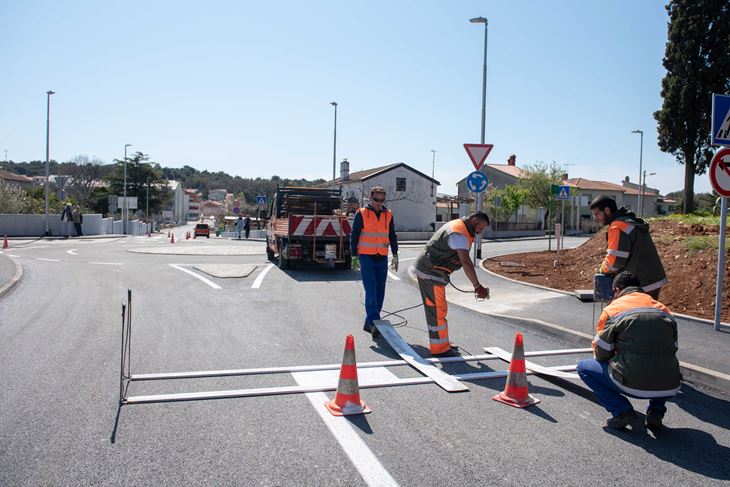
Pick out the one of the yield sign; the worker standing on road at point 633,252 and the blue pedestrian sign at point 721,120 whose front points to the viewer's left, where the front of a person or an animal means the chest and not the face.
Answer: the worker standing on road

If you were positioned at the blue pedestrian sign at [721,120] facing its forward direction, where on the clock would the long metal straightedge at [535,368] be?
The long metal straightedge is roughly at 1 o'clock from the blue pedestrian sign.

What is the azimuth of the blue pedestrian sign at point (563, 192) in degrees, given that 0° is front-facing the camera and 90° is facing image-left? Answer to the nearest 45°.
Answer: approximately 0°

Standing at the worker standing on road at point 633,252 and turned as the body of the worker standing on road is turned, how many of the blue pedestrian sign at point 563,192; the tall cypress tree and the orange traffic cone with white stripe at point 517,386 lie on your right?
2

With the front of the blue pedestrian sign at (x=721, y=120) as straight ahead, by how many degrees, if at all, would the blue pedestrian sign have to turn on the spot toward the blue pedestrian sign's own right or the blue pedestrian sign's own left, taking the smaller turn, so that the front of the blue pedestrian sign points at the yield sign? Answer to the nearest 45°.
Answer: approximately 135° to the blue pedestrian sign's own right

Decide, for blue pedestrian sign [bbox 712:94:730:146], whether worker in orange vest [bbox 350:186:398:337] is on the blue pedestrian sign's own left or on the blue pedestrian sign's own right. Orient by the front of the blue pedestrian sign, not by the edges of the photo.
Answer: on the blue pedestrian sign's own right

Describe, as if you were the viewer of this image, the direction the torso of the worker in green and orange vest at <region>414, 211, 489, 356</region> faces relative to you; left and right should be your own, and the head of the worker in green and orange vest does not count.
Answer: facing to the right of the viewer

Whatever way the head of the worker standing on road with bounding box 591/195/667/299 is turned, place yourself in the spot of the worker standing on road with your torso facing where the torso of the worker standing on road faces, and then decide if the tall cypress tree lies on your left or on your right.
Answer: on your right

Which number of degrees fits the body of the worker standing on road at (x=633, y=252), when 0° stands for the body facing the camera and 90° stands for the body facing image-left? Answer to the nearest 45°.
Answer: approximately 90°

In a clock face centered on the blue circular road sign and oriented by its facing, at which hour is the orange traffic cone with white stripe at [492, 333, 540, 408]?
The orange traffic cone with white stripe is roughly at 12 o'clock from the blue circular road sign.

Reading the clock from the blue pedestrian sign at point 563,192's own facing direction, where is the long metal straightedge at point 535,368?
The long metal straightedge is roughly at 12 o'clock from the blue pedestrian sign.

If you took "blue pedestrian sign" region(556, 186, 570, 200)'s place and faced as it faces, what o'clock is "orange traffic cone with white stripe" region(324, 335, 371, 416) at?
The orange traffic cone with white stripe is roughly at 12 o'clock from the blue pedestrian sign.

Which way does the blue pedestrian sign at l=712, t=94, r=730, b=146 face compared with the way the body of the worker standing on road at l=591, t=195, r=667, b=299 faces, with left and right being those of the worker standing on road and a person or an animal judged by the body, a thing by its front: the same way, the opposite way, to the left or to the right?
to the left
